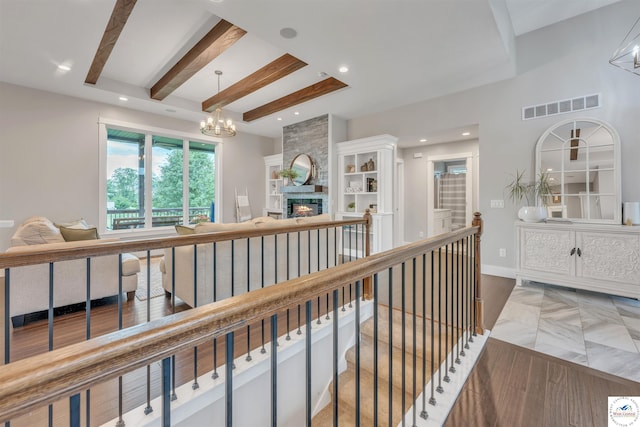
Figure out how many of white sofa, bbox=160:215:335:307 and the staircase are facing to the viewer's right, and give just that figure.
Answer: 0

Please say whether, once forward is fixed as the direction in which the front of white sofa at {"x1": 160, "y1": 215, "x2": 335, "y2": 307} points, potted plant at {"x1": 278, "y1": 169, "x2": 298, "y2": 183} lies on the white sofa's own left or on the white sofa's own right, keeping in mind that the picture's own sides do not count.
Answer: on the white sofa's own right

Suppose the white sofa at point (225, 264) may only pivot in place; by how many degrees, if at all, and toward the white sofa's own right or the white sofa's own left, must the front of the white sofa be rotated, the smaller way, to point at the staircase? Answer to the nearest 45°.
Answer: approximately 180°

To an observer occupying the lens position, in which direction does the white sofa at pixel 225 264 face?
facing away from the viewer and to the left of the viewer

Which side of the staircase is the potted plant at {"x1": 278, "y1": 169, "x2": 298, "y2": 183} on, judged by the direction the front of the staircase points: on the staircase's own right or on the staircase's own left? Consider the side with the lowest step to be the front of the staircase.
on the staircase's own right
